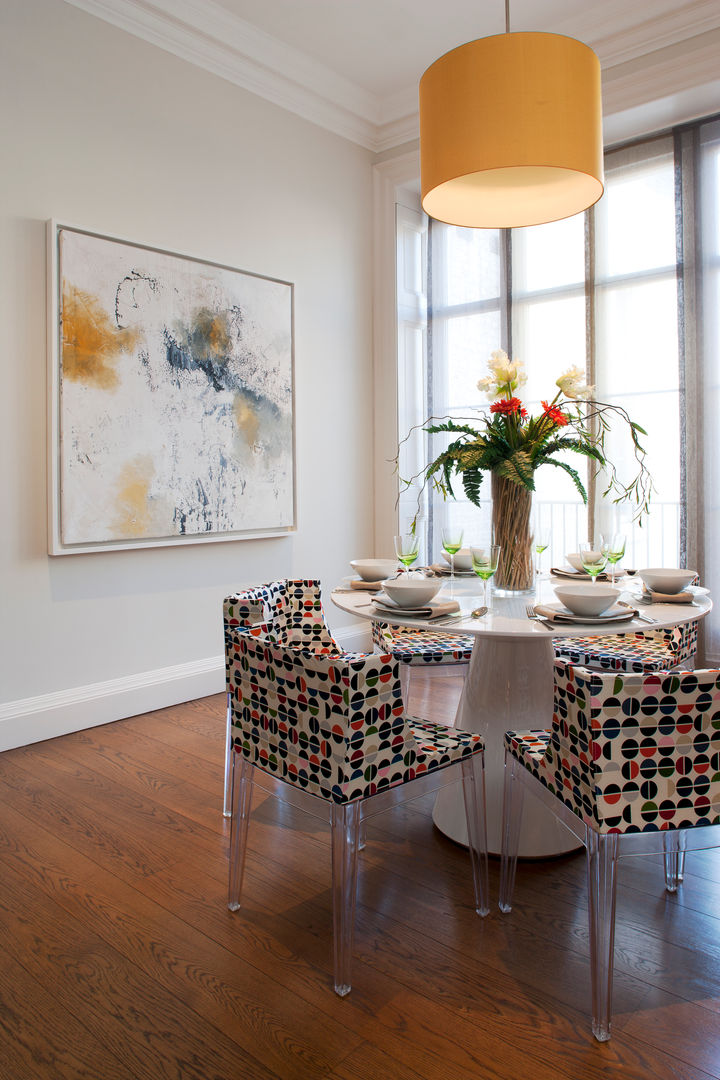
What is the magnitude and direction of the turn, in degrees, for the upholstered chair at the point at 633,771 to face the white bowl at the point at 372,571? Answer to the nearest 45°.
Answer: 0° — it already faces it

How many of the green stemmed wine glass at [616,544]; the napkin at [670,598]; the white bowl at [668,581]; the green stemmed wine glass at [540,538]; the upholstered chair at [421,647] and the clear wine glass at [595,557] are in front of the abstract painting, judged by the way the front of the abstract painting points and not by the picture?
6

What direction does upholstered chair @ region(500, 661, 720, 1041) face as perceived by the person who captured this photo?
facing away from the viewer and to the left of the viewer

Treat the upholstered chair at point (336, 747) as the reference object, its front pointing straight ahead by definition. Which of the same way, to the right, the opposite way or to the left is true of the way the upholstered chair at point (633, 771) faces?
to the left

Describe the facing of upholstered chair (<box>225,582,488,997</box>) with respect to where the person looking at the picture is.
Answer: facing away from the viewer and to the right of the viewer

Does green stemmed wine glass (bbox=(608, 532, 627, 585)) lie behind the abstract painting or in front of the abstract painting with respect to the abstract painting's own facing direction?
in front

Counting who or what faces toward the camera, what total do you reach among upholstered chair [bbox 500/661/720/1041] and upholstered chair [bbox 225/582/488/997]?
0

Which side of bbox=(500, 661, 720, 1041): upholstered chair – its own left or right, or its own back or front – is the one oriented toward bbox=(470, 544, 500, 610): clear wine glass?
front

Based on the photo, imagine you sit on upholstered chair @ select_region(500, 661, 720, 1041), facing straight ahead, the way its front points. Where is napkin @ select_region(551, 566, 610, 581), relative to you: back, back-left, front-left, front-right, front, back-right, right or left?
front-right

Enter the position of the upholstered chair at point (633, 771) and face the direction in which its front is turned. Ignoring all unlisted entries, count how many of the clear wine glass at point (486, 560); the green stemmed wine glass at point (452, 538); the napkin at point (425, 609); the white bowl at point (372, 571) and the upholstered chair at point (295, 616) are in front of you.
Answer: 5

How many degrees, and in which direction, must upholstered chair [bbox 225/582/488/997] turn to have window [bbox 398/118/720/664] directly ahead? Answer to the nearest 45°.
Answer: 0° — it already faces it

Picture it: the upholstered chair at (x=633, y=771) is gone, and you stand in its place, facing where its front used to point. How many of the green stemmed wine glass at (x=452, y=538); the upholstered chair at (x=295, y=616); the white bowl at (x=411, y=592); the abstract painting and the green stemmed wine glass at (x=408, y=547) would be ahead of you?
5

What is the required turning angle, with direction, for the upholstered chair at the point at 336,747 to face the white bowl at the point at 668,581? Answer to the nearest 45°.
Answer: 0° — it already faces it

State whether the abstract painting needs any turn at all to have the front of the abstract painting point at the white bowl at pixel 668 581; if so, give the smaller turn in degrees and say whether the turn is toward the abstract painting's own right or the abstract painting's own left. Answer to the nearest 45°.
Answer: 0° — it already faces it

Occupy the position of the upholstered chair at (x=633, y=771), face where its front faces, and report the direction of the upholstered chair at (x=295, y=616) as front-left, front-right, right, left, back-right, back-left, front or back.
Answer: front

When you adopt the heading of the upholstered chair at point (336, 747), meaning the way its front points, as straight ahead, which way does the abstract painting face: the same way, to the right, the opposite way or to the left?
to the right

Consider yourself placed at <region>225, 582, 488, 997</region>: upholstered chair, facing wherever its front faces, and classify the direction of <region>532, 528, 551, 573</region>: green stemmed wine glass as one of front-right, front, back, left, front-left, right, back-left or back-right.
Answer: front

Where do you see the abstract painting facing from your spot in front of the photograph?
facing the viewer and to the right of the viewer

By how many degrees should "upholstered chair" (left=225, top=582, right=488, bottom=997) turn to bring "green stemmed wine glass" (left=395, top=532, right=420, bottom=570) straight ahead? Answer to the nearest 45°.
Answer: approximately 45° to its left

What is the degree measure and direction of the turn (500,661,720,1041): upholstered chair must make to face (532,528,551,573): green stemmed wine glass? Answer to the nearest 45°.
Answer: approximately 45° to its right

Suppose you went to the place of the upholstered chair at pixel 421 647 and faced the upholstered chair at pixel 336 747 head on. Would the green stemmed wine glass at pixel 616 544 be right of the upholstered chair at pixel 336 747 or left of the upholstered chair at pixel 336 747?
left

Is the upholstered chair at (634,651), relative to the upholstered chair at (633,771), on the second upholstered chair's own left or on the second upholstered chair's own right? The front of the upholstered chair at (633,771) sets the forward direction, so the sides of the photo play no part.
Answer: on the second upholstered chair's own right

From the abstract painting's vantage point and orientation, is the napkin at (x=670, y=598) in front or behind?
in front

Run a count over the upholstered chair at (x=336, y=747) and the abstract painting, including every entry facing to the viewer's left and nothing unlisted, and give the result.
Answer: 0
